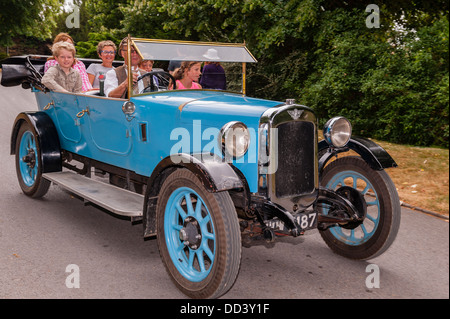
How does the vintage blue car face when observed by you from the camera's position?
facing the viewer and to the right of the viewer

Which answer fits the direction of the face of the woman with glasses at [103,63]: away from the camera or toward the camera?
toward the camera
